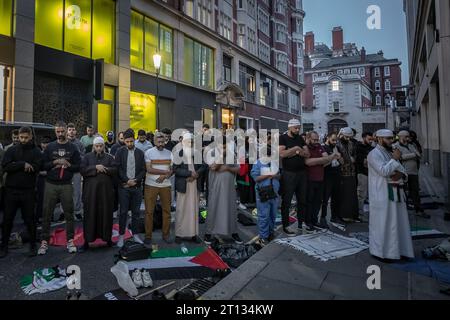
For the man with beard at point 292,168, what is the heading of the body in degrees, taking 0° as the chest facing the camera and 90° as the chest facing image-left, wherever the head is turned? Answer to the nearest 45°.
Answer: approximately 315°

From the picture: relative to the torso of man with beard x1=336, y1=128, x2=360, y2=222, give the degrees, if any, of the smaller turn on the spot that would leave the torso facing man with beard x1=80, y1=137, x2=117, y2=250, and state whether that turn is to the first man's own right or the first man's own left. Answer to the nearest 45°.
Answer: approximately 90° to the first man's own right

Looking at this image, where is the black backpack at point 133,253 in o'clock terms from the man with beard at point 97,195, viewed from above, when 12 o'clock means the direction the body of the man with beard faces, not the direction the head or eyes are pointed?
The black backpack is roughly at 11 o'clock from the man with beard.

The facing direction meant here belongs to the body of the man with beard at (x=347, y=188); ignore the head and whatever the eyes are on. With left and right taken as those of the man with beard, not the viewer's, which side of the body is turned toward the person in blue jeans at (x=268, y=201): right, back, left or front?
right

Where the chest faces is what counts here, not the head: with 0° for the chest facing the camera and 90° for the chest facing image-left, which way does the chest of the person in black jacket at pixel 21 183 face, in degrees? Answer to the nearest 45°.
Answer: approximately 0°

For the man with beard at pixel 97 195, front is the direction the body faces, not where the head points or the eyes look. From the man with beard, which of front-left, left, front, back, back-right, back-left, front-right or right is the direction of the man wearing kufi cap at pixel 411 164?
left

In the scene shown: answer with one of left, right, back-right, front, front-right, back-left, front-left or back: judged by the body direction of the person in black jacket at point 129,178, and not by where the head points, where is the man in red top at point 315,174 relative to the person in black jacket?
left

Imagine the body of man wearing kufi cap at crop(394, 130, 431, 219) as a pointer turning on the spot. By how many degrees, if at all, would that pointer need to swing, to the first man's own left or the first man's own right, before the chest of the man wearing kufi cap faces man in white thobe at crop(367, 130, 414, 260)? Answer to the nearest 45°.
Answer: approximately 45° to the first man's own right
